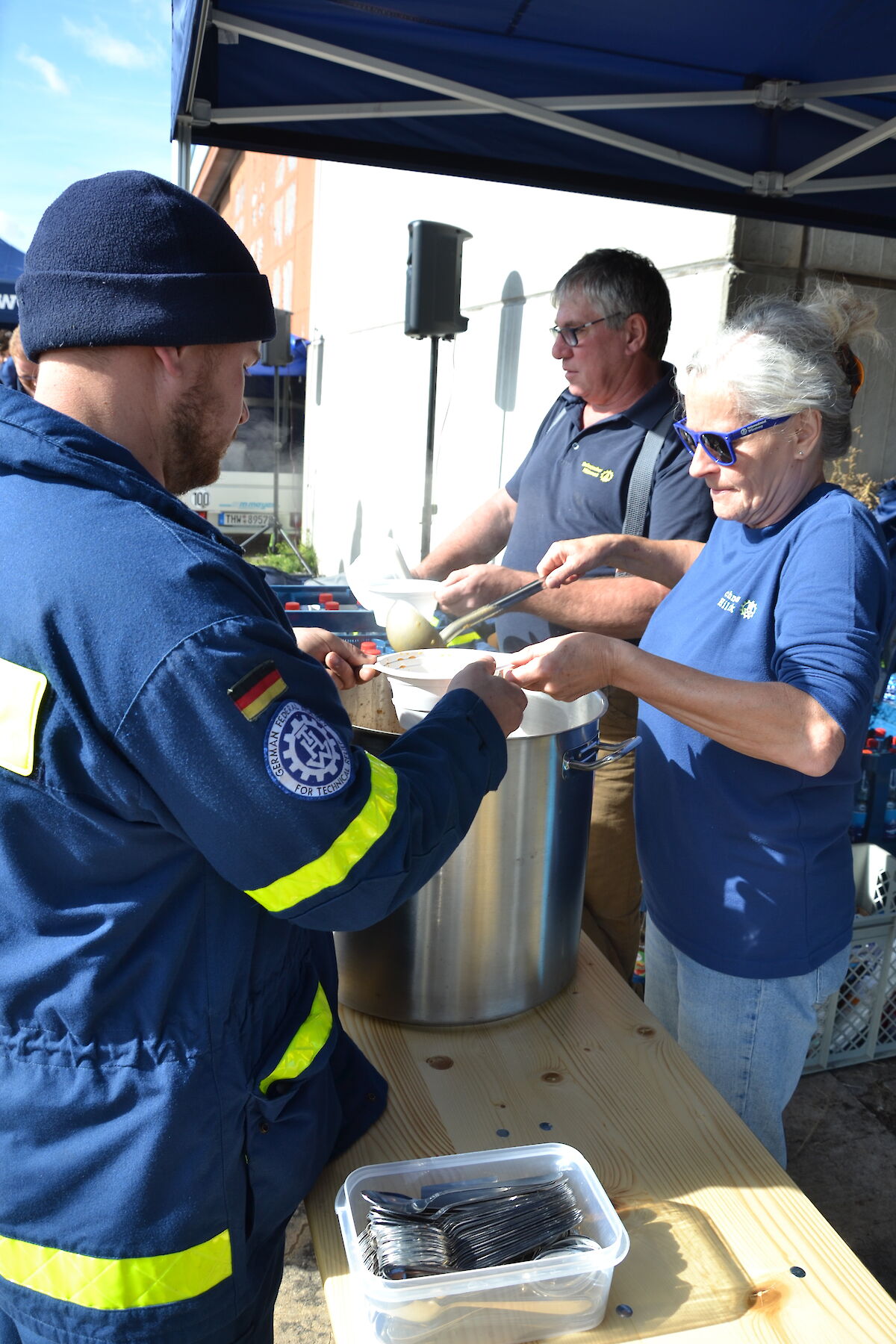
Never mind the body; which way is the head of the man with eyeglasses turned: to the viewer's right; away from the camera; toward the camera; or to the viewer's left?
to the viewer's left

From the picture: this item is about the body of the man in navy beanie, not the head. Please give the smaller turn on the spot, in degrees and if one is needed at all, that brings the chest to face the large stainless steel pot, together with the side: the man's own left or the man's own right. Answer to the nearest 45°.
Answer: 0° — they already face it

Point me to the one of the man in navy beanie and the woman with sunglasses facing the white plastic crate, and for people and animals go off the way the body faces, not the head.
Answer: the man in navy beanie

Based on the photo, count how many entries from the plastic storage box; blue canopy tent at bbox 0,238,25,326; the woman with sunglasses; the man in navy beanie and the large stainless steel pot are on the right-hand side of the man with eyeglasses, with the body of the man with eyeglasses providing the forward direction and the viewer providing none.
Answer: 1

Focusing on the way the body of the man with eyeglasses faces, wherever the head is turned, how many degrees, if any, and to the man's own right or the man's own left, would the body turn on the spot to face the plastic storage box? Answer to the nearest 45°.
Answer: approximately 45° to the man's own left

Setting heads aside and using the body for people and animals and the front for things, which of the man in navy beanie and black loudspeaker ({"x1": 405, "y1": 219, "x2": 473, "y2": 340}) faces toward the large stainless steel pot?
the man in navy beanie

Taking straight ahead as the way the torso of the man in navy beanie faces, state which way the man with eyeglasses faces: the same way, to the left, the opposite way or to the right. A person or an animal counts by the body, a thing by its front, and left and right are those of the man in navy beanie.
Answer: the opposite way

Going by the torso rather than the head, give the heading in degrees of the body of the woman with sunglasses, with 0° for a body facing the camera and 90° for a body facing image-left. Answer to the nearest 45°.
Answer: approximately 45°

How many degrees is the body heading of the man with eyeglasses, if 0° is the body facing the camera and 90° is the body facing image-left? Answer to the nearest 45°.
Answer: approximately 45°
